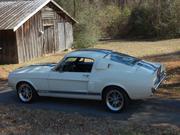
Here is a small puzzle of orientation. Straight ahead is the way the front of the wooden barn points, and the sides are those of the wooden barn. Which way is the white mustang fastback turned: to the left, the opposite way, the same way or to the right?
the opposite way

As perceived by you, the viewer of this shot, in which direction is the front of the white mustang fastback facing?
facing away from the viewer and to the left of the viewer

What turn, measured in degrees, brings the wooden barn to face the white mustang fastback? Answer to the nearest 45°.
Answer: approximately 45° to its right

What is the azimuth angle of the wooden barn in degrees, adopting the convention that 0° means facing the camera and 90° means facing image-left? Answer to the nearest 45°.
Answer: approximately 315°

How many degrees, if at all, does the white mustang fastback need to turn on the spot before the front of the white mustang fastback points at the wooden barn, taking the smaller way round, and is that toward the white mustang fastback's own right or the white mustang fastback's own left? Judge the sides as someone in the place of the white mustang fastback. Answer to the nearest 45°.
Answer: approximately 45° to the white mustang fastback's own right
